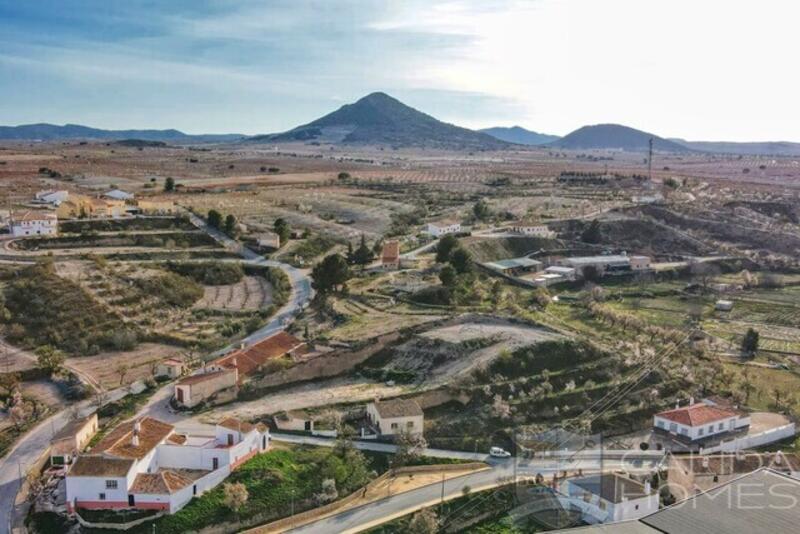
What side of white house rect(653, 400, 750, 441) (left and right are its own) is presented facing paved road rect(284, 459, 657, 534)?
front

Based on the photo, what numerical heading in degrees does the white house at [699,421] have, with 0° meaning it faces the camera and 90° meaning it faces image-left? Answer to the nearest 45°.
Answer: approximately 45°

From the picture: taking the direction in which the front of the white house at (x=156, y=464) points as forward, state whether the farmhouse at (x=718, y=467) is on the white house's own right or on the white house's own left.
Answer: on the white house's own left

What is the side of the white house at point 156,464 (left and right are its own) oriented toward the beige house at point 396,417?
left

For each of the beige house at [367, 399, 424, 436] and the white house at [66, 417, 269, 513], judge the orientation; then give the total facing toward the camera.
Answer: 2

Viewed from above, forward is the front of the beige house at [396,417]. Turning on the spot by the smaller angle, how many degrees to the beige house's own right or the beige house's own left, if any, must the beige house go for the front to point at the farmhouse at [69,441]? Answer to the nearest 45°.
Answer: approximately 90° to the beige house's own right

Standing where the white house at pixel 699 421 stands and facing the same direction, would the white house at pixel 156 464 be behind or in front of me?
in front

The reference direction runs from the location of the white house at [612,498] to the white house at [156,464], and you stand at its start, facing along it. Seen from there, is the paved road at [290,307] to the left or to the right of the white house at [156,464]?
right

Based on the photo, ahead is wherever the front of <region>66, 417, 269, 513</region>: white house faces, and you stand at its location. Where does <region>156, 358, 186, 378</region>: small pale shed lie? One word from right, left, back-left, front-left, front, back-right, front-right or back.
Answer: back

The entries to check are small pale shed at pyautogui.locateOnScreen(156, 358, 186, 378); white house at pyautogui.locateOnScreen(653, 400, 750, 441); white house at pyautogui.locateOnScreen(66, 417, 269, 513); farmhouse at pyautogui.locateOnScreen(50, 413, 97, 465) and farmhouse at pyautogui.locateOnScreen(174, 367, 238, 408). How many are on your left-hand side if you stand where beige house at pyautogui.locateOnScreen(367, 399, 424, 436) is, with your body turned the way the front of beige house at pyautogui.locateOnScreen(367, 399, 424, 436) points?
1

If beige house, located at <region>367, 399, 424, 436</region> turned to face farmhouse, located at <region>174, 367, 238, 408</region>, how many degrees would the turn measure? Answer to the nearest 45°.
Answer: approximately 90° to its right

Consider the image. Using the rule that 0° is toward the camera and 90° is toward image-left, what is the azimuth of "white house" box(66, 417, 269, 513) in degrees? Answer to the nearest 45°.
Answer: approximately 0°

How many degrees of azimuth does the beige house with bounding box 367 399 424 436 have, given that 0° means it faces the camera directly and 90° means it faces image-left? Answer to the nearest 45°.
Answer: approximately 0°
